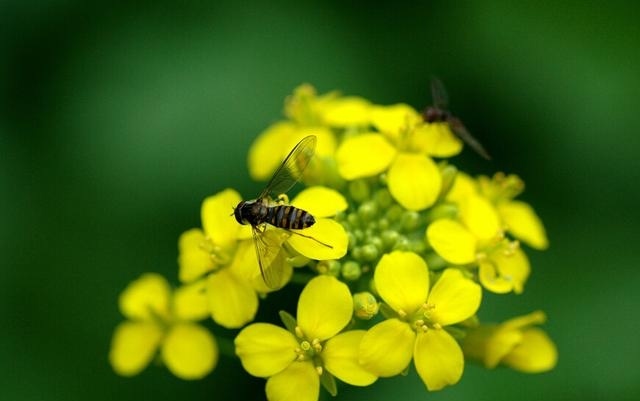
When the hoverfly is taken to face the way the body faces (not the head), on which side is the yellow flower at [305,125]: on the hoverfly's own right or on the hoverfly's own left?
on the hoverfly's own right

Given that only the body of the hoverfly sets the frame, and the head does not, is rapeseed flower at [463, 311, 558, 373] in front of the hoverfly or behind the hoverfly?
behind

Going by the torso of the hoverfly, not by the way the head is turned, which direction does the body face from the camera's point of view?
to the viewer's left

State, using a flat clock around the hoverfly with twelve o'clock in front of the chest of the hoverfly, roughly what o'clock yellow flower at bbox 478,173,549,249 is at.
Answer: The yellow flower is roughly at 5 o'clock from the hoverfly.

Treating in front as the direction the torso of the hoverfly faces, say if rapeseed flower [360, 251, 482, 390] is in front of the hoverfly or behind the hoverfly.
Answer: behind

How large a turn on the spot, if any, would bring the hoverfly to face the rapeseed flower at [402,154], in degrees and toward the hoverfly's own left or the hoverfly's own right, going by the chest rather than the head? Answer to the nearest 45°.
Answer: approximately 135° to the hoverfly's own right
